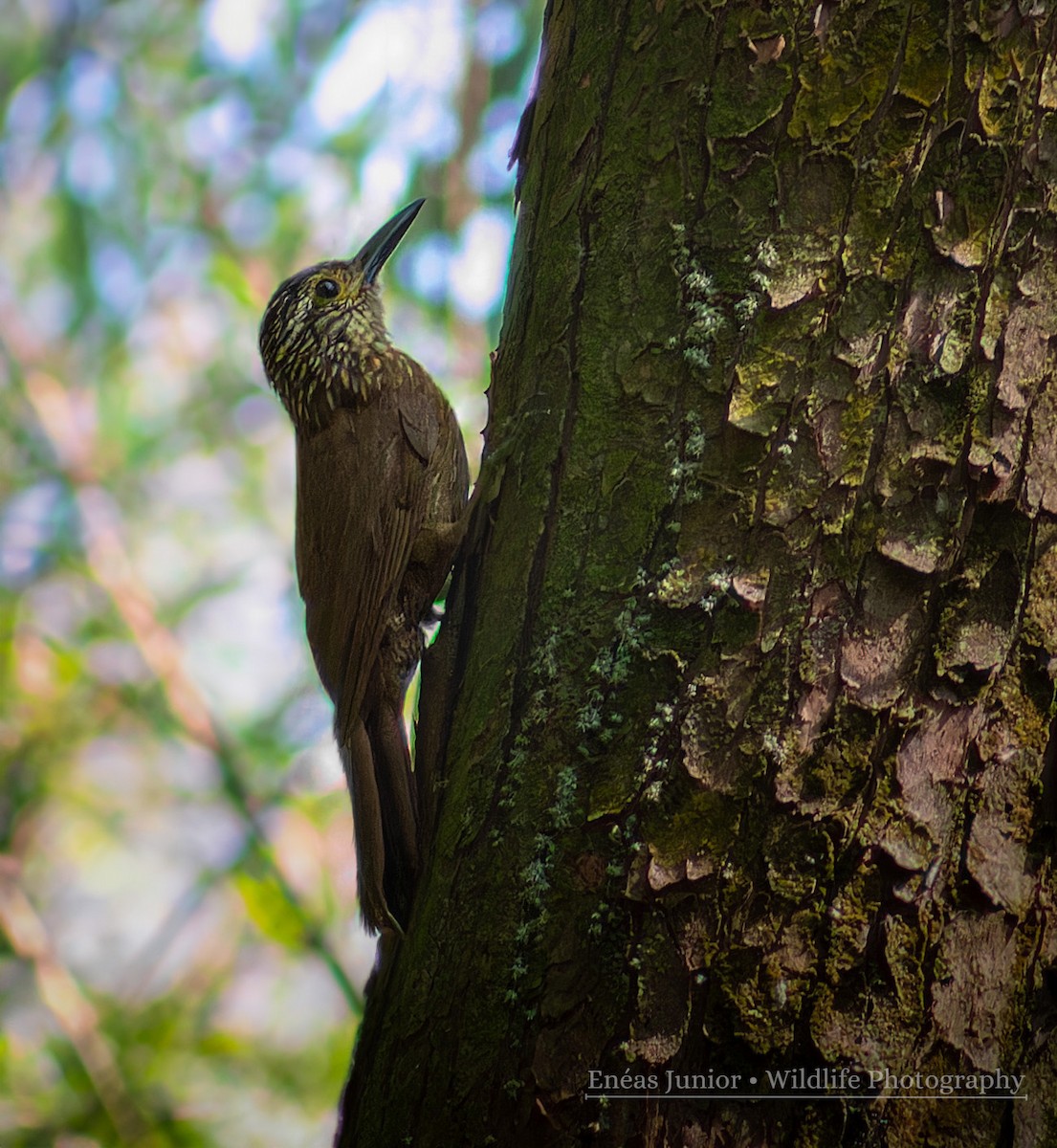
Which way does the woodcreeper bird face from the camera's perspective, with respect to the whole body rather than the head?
to the viewer's right
